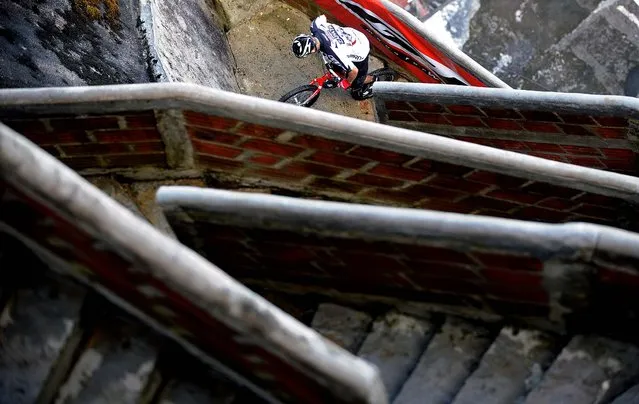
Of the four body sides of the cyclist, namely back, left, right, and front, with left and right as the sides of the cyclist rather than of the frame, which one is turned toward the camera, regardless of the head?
left
